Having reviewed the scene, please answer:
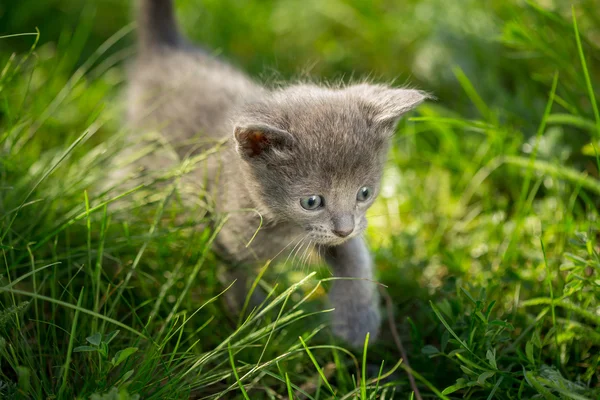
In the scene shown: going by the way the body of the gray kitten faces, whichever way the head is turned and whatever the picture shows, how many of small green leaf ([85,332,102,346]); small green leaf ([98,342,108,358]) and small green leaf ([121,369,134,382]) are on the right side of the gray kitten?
3

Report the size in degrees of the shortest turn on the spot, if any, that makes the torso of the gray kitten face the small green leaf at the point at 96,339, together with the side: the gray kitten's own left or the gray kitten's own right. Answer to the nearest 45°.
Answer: approximately 90° to the gray kitten's own right

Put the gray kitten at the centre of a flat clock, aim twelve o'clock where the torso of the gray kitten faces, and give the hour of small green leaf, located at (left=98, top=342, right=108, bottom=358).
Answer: The small green leaf is roughly at 3 o'clock from the gray kitten.

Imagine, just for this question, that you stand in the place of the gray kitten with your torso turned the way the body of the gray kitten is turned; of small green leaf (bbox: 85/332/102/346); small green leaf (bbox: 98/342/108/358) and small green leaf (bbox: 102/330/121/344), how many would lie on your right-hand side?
3

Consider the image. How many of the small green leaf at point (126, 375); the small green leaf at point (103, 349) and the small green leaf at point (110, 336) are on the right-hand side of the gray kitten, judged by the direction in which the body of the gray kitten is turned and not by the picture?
3

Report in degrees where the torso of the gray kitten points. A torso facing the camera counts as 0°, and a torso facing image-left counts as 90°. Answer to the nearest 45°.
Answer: approximately 315°

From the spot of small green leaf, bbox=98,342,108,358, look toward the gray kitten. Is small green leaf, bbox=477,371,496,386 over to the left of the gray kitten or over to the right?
right
